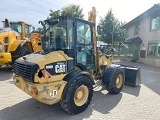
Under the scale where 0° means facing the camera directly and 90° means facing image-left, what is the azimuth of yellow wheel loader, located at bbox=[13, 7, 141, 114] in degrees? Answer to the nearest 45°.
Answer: approximately 225°

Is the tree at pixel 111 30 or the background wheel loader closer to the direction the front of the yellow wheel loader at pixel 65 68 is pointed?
the tree

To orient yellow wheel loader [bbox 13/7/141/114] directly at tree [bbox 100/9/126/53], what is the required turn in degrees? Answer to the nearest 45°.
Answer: approximately 45° to its left

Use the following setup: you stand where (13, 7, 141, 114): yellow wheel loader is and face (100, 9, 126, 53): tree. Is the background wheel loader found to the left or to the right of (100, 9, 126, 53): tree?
left

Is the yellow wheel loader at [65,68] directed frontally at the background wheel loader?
no

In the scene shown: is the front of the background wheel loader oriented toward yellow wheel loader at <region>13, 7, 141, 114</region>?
no
